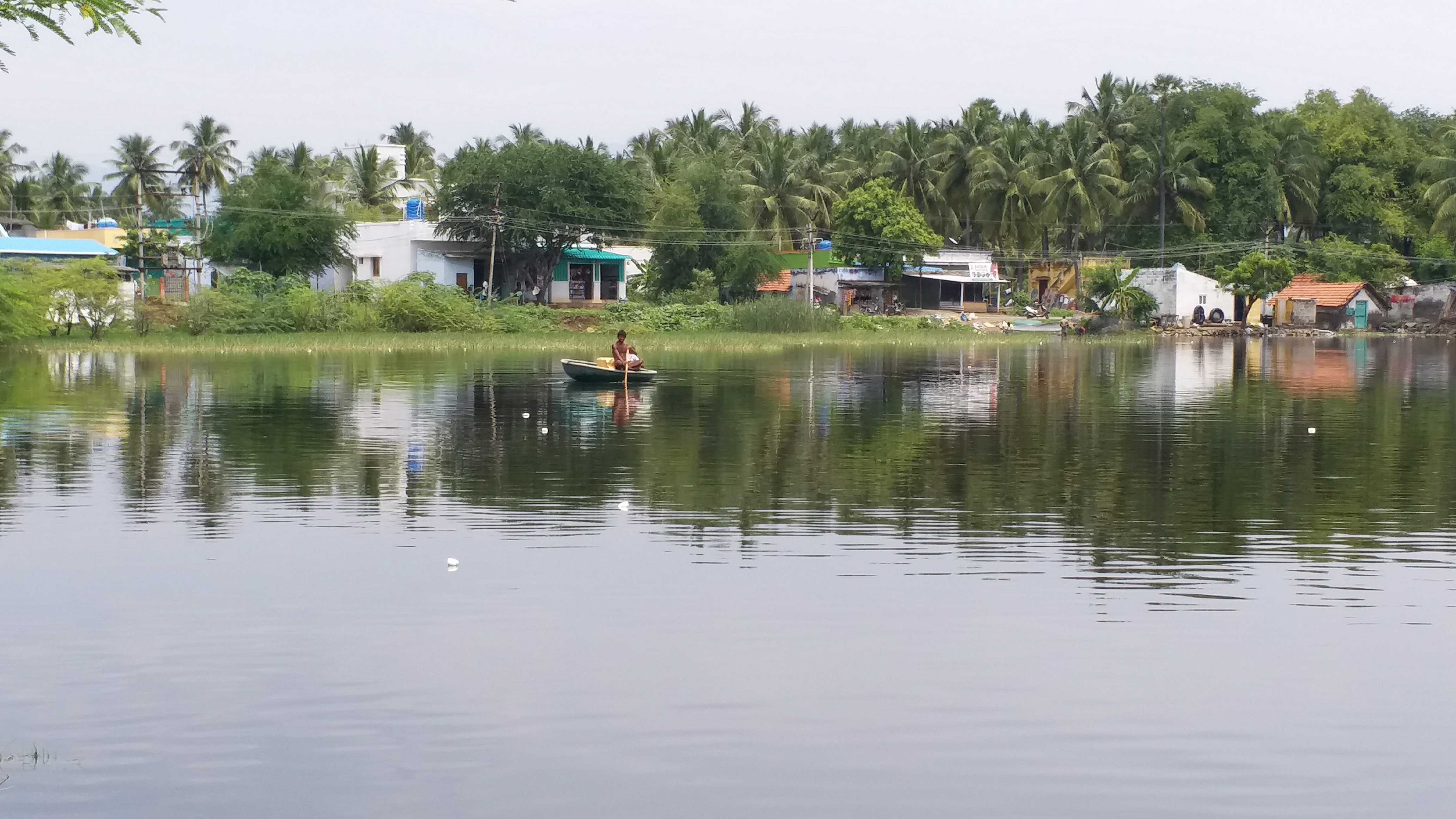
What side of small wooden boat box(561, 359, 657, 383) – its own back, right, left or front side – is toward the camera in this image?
left
